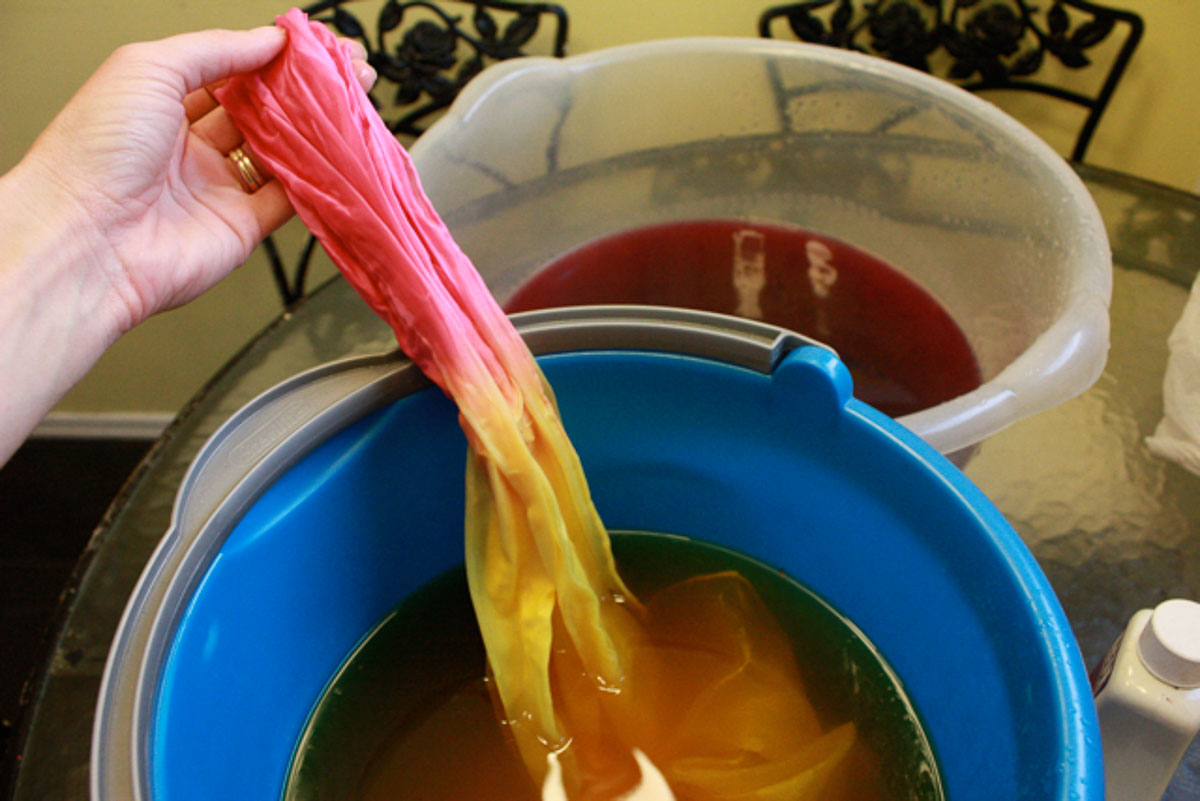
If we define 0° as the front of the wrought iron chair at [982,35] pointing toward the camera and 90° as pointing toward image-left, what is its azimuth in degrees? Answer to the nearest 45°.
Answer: approximately 0°

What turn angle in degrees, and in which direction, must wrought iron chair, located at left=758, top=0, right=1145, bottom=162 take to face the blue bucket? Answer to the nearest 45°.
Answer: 0° — it already faces it

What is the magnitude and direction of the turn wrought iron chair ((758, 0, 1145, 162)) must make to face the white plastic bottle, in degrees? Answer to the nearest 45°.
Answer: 0° — it already faces it

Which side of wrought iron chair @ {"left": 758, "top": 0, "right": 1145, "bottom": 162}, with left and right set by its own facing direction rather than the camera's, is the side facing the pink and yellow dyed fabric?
front
